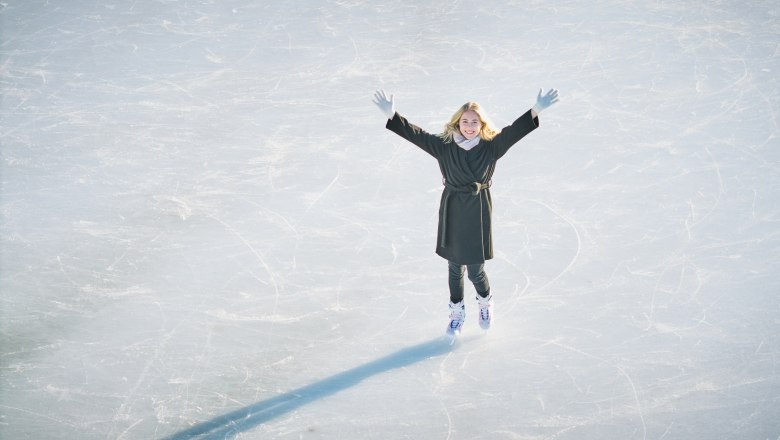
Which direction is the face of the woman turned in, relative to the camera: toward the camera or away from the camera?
toward the camera

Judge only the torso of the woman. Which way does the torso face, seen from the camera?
toward the camera
